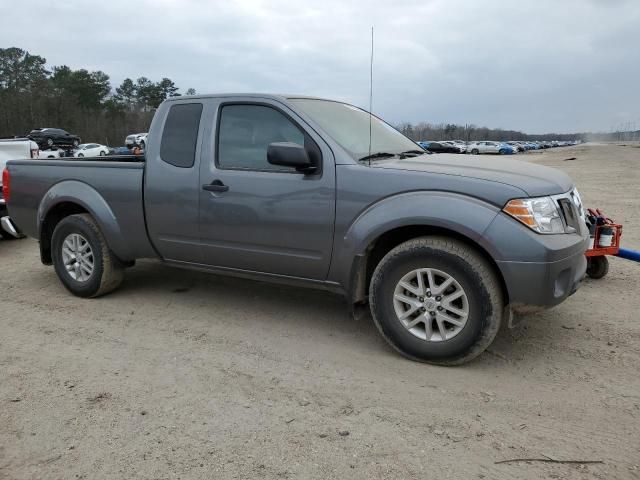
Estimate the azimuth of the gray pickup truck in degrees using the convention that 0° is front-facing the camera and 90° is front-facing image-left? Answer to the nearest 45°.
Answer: approximately 315°

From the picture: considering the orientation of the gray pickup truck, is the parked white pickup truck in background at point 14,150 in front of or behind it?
behind

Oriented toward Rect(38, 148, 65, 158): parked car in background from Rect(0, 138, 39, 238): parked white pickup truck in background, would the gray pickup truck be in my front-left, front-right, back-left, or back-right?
back-right

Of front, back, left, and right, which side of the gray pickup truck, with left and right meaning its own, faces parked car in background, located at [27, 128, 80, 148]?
back

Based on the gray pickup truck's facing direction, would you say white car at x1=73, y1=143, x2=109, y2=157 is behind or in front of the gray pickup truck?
behind
